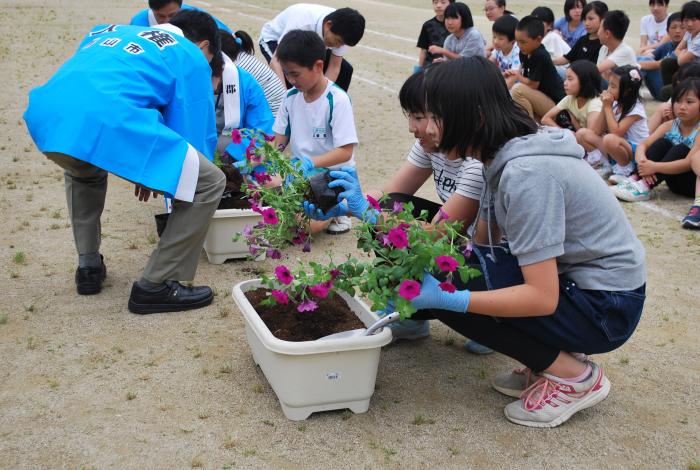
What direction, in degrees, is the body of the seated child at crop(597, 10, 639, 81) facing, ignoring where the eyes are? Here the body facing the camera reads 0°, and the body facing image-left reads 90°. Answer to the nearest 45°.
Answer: approximately 90°

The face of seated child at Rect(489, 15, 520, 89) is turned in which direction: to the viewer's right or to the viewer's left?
to the viewer's left

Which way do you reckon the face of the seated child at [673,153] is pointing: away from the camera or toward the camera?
toward the camera

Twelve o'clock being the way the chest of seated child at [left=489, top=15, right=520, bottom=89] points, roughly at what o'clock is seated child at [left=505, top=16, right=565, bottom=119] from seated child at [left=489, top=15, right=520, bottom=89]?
seated child at [left=505, top=16, right=565, bottom=119] is roughly at 10 o'clock from seated child at [left=489, top=15, right=520, bottom=89].

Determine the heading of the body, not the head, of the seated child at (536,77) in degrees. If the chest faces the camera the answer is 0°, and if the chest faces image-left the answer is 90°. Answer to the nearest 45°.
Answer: approximately 90°

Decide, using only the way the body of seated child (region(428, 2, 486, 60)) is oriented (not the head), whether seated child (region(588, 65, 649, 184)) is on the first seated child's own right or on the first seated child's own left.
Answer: on the first seated child's own left

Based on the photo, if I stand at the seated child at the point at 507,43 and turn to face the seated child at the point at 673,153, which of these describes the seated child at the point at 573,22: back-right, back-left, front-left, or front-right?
back-left

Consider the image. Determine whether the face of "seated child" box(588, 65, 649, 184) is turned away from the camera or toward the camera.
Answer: toward the camera

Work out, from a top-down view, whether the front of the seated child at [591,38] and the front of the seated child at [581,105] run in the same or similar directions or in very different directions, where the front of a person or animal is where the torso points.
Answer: same or similar directions

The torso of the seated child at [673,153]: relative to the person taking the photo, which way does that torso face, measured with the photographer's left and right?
facing the viewer and to the left of the viewer

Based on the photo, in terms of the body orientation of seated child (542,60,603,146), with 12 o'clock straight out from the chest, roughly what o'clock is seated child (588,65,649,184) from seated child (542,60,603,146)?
seated child (588,65,649,184) is roughly at 9 o'clock from seated child (542,60,603,146).

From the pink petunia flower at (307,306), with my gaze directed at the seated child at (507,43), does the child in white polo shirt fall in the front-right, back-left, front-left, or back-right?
front-left
